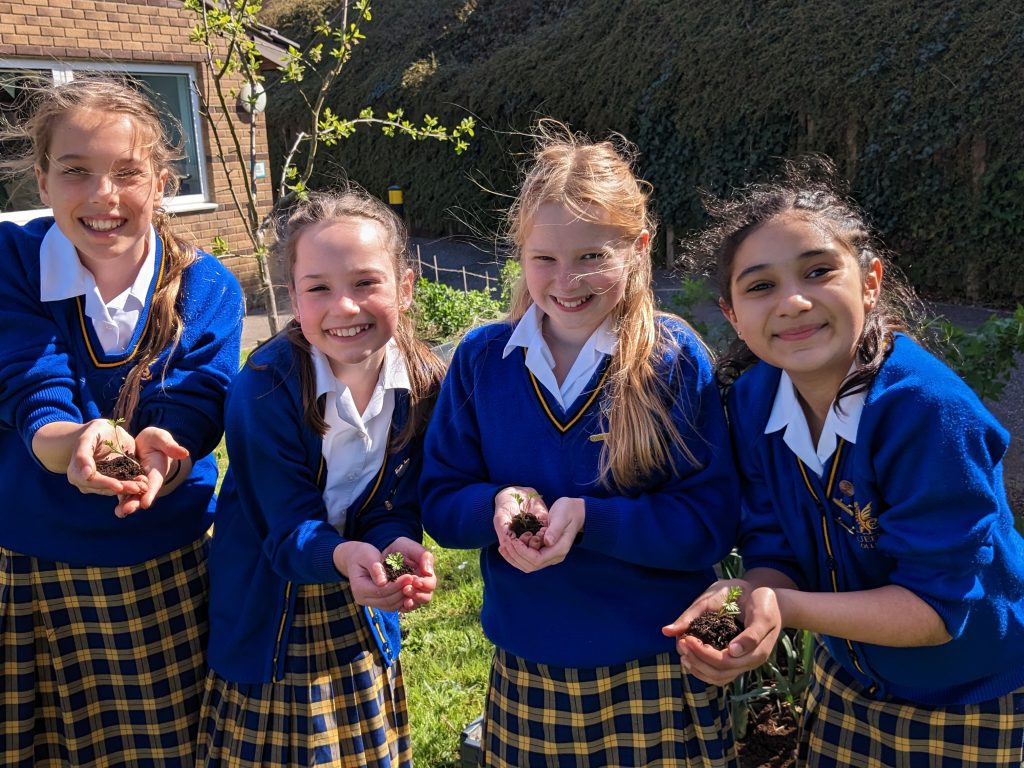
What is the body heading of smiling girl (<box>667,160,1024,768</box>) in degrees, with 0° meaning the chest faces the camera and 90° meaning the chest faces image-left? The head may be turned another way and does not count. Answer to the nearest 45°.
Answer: approximately 45°

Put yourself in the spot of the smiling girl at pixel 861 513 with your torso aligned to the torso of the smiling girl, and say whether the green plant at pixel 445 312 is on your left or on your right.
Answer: on your right

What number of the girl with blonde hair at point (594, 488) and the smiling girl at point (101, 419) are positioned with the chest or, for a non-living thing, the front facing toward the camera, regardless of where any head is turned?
2

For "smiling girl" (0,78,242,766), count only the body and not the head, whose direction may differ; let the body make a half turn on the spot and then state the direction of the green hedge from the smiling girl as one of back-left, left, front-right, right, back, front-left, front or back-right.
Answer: front-right

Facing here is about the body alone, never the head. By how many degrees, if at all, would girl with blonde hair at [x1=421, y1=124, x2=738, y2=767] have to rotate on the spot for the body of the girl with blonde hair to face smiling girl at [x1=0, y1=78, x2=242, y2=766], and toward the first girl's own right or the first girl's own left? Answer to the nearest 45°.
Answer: approximately 90° to the first girl's own right

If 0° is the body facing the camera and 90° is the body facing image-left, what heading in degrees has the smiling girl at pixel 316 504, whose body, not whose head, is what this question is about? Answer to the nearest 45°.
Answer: approximately 315°

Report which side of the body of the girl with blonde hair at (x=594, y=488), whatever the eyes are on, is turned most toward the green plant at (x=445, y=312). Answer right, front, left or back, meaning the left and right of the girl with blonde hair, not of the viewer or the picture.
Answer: back

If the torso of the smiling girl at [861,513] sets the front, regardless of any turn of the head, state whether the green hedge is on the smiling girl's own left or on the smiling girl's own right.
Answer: on the smiling girl's own right
